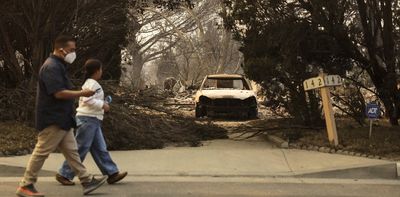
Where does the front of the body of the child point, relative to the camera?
to the viewer's right

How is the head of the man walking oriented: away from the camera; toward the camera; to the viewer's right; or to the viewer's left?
to the viewer's right

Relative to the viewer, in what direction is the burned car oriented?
toward the camera

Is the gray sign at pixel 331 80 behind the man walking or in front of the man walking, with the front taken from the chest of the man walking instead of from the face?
in front

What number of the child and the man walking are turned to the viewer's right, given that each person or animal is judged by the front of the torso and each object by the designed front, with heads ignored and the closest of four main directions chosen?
2

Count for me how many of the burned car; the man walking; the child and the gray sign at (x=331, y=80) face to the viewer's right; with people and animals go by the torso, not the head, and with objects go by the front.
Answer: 2

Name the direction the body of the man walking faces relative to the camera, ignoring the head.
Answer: to the viewer's right

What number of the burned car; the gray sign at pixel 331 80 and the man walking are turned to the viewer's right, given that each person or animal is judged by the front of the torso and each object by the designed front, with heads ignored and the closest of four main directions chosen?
1

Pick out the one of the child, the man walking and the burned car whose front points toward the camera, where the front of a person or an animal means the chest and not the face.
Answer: the burned car

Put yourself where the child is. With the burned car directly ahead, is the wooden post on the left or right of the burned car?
right

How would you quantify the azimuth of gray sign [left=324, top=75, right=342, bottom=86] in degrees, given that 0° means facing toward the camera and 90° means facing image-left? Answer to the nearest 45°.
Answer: approximately 0°
